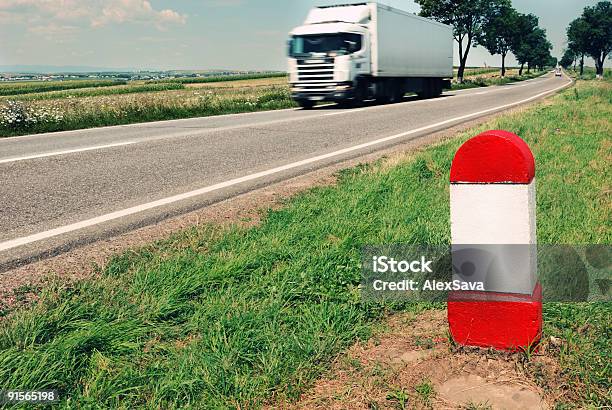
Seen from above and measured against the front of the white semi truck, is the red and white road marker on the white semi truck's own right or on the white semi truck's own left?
on the white semi truck's own left

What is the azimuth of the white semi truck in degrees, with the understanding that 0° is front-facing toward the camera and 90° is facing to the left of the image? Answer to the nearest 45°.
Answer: approximately 45°
